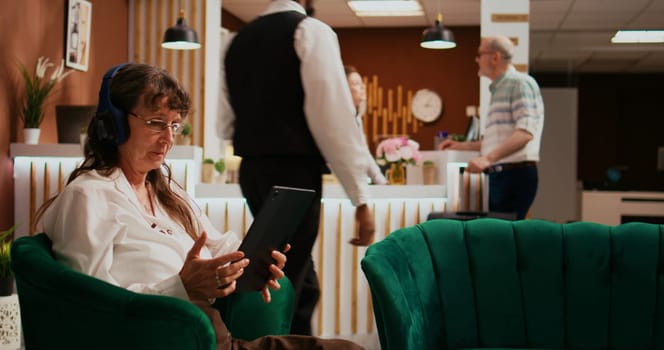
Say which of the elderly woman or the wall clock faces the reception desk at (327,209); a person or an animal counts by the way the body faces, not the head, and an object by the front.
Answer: the wall clock

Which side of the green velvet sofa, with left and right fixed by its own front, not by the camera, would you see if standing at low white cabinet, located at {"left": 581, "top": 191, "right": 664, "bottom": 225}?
back

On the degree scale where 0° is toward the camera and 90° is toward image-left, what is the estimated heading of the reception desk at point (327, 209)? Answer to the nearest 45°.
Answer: approximately 0°

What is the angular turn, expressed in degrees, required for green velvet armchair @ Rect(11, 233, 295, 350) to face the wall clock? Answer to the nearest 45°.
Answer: approximately 90° to its left

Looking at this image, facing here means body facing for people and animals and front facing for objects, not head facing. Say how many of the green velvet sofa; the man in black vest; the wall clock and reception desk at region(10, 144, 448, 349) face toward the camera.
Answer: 3

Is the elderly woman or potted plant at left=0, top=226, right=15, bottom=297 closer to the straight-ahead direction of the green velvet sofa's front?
the elderly woman

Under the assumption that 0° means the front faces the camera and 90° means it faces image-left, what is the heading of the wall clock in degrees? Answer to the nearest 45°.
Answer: approximately 0°

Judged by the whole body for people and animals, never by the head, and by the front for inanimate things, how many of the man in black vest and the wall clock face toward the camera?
1
